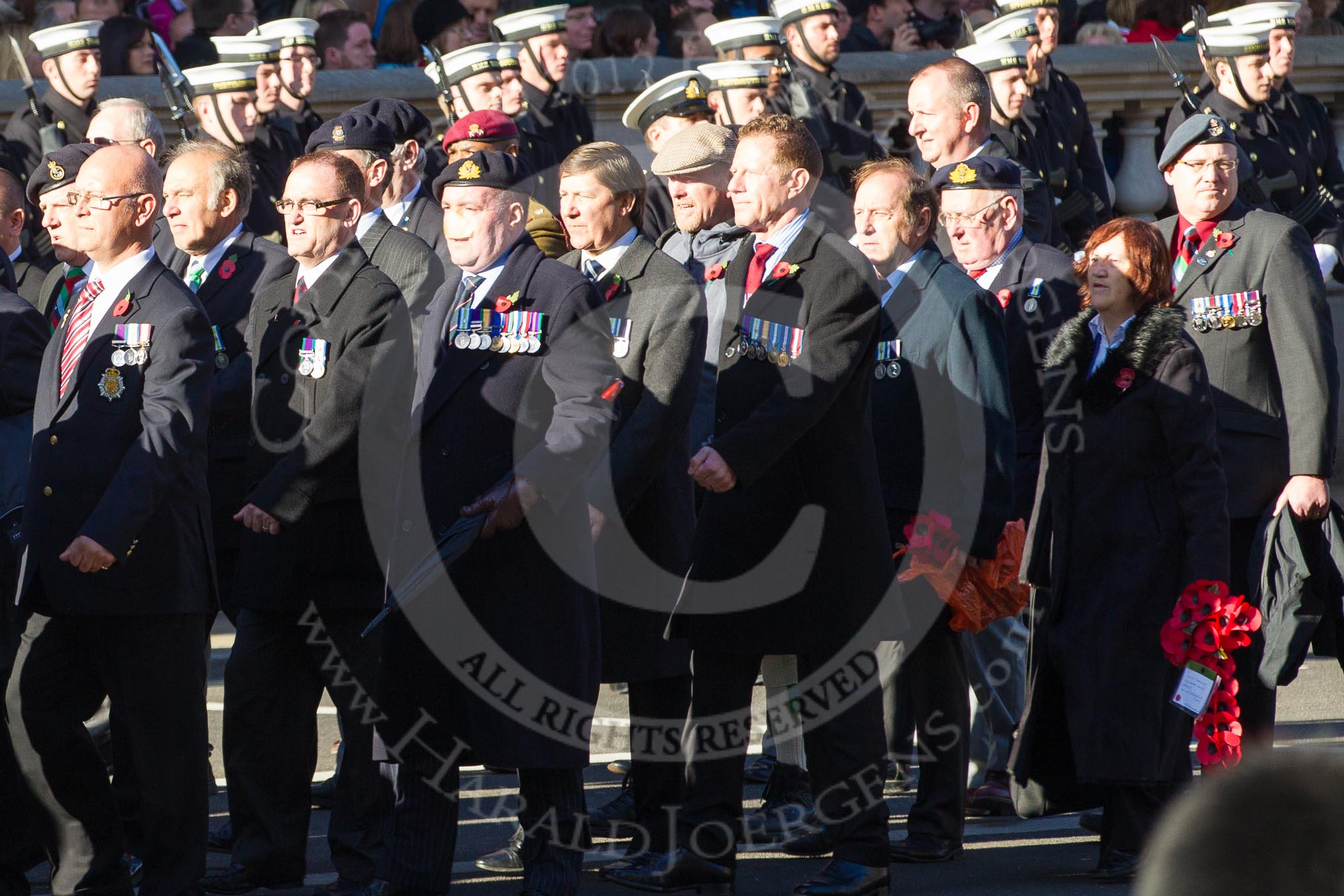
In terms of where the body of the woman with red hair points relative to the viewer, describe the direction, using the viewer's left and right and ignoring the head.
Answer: facing the viewer and to the left of the viewer

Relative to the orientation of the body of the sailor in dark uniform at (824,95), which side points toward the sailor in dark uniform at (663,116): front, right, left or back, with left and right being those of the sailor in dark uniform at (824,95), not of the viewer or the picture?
right

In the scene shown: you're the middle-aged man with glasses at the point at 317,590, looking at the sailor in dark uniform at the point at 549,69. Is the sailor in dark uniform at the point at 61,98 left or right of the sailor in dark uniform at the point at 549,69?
left

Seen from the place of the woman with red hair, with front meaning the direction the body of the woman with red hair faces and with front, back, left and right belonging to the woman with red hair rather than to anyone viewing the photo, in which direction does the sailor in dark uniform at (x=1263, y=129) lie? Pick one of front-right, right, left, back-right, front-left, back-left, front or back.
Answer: back-right

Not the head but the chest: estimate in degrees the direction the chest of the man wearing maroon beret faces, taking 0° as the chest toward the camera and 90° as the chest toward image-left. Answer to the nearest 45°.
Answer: approximately 45°

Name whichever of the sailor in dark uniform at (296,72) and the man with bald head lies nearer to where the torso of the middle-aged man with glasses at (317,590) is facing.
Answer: the man with bald head
